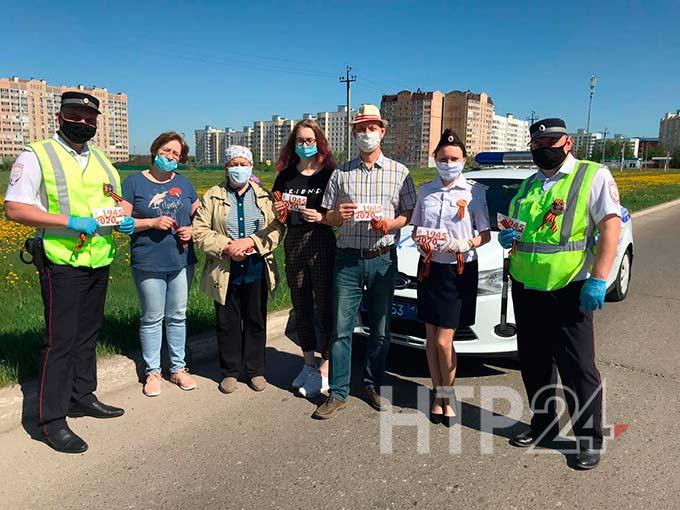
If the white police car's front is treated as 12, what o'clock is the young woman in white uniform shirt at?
The young woman in white uniform shirt is roughly at 11 o'clock from the white police car.

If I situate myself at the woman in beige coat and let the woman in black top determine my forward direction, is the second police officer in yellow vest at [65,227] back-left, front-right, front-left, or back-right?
back-right

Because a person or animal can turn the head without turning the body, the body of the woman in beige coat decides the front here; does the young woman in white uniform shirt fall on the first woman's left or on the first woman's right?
on the first woman's left

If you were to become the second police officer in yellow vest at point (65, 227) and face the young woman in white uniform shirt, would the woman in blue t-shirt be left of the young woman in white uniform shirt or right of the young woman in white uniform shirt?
left

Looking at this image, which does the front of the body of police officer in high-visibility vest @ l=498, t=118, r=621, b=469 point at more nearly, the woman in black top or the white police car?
the woman in black top

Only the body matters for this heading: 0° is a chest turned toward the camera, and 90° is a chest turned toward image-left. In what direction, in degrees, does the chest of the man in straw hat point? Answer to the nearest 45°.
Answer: approximately 0°

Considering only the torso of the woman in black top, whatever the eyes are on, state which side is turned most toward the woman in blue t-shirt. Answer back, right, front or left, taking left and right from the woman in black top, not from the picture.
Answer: right

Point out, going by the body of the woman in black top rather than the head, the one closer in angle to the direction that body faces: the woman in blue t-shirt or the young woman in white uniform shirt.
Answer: the young woman in white uniform shirt

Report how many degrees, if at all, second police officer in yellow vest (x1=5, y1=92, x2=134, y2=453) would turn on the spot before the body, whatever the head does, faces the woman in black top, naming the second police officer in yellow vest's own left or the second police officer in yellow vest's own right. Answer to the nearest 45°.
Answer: approximately 45° to the second police officer in yellow vest's own left

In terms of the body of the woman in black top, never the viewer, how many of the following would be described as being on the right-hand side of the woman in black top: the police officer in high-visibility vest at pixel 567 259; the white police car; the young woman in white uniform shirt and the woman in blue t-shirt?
1

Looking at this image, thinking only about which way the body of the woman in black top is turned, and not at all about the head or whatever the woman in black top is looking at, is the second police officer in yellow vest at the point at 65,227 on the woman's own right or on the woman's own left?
on the woman's own right

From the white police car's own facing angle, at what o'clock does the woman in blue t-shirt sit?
The woman in blue t-shirt is roughly at 1 o'clock from the white police car.

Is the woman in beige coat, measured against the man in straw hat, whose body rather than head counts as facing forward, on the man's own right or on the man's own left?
on the man's own right

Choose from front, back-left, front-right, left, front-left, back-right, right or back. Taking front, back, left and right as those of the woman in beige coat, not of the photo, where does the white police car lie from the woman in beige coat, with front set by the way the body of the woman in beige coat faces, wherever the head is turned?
left
